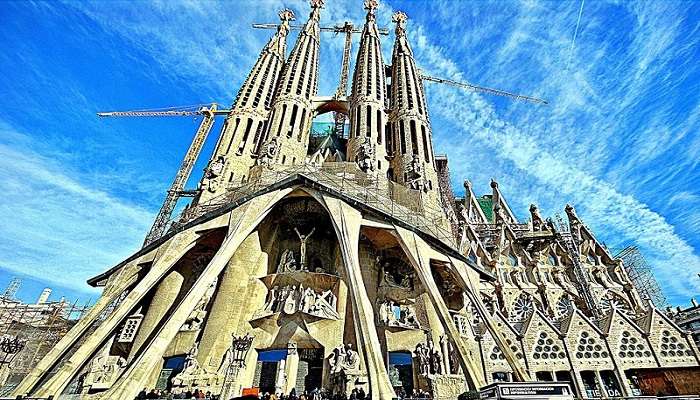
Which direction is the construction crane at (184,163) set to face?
to the viewer's left

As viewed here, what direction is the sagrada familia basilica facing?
toward the camera

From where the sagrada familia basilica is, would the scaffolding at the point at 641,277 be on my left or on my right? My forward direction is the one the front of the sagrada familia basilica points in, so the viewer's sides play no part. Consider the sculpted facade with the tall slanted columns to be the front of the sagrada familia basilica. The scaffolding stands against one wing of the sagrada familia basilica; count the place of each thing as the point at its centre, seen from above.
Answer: on my left

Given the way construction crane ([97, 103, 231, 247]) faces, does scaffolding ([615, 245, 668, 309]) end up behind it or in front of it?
behind

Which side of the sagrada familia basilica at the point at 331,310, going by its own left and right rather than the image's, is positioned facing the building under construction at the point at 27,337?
right
